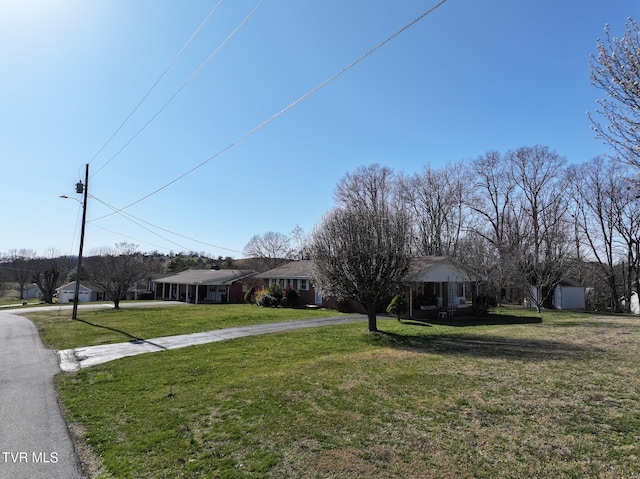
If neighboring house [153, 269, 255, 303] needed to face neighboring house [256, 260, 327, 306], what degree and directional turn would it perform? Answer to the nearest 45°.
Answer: approximately 90° to its left

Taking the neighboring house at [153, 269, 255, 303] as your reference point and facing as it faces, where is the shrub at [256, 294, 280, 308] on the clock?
The shrub is roughly at 10 o'clock from the neighboring house.

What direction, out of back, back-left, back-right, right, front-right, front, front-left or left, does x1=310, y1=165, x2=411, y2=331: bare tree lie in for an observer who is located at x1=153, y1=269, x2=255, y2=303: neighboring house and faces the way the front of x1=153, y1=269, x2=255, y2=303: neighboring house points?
front-left

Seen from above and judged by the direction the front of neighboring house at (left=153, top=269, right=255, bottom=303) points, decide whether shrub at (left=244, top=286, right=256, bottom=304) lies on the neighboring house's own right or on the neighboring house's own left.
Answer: on the neighboring house's own left

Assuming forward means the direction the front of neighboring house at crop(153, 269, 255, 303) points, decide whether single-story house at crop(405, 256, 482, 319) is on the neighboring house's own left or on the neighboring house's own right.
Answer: on the neighboring house's own left

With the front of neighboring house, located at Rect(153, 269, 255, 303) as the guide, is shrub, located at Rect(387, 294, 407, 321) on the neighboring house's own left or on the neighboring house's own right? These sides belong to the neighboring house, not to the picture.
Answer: on the neighboring house's own left

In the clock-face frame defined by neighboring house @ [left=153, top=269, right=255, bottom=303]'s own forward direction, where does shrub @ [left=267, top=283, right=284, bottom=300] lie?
The shrub is roughly at 10 o'clock from the neighboring house.

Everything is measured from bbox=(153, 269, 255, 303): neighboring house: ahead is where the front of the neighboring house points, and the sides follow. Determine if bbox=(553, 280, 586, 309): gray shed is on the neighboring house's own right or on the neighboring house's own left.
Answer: on the neighboring house's own left

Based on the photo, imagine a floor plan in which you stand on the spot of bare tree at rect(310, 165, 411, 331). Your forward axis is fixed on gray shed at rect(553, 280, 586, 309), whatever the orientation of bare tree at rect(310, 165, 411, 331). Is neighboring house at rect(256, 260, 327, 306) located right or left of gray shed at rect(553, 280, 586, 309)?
left

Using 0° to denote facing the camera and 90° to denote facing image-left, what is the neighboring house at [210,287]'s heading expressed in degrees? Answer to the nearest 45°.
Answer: approximately 45°
